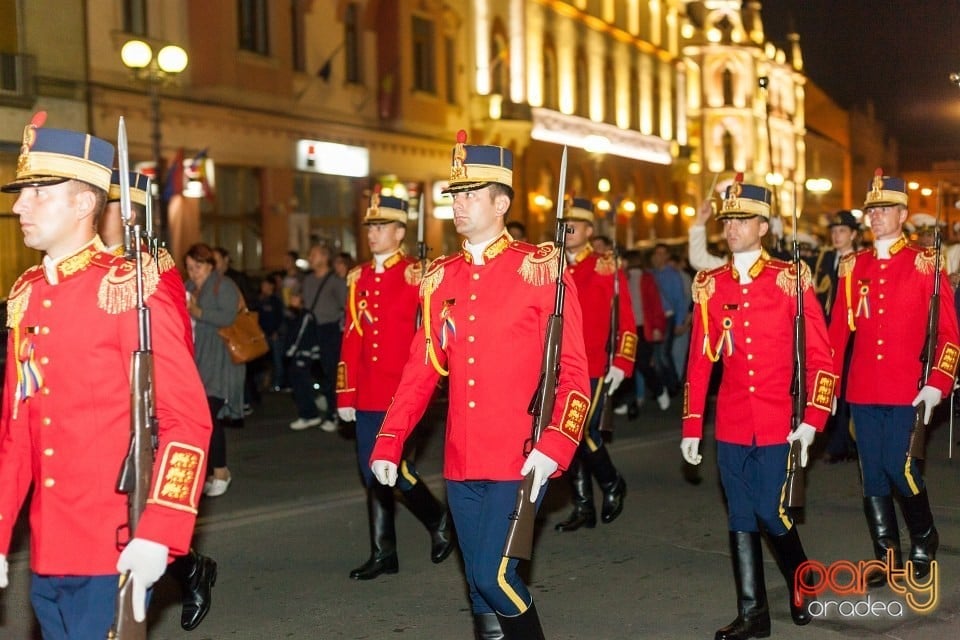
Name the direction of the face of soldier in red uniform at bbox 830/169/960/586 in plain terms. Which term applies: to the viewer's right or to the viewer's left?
to the viewer's left

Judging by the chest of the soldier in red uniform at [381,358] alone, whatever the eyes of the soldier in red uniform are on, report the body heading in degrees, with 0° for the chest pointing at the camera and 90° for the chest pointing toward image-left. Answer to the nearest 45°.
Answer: approximately 45°

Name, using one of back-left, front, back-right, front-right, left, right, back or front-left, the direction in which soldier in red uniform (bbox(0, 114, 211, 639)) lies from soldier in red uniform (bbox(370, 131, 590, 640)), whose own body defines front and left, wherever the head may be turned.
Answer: front

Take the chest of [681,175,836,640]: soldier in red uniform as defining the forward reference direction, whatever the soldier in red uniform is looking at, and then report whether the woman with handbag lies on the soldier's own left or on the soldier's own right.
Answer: on the soldier's own right

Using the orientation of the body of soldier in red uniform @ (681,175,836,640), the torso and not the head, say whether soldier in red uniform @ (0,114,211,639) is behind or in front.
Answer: in front

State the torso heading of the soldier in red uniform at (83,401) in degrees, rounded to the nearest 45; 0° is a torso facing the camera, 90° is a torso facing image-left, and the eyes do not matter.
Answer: approximately 45°

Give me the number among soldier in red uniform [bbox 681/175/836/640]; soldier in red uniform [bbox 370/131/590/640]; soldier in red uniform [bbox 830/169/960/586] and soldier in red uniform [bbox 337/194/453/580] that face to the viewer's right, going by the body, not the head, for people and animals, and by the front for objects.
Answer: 0

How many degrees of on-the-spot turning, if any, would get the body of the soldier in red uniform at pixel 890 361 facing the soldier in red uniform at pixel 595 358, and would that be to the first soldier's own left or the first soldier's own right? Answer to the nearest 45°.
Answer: approximately 90° to the first soldier's own right

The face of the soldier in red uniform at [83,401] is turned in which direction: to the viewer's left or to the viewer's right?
to the viewer's left

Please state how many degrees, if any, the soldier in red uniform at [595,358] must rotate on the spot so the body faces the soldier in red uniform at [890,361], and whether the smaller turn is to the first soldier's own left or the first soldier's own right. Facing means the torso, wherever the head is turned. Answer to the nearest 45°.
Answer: approximately 90° to the first soldier's own left

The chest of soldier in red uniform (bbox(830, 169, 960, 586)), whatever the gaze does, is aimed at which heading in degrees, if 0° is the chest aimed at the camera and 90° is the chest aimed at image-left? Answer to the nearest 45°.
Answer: approximately 45°

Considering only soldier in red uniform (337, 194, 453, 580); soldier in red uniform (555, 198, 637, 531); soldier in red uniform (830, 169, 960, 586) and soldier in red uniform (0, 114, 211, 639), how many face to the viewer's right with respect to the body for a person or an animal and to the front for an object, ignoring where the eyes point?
0

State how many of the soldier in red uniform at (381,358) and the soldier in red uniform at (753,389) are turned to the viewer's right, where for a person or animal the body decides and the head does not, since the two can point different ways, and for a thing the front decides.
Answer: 0
